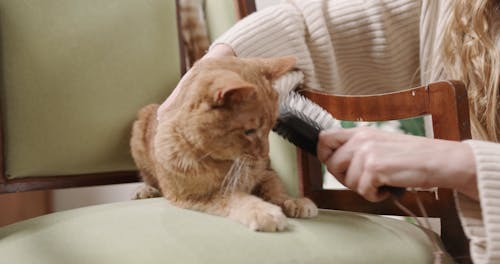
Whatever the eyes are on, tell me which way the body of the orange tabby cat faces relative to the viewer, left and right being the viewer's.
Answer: facing the viewer and to the right of the viewer

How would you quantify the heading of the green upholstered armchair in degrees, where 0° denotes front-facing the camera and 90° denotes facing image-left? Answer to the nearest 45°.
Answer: approximately 315°
